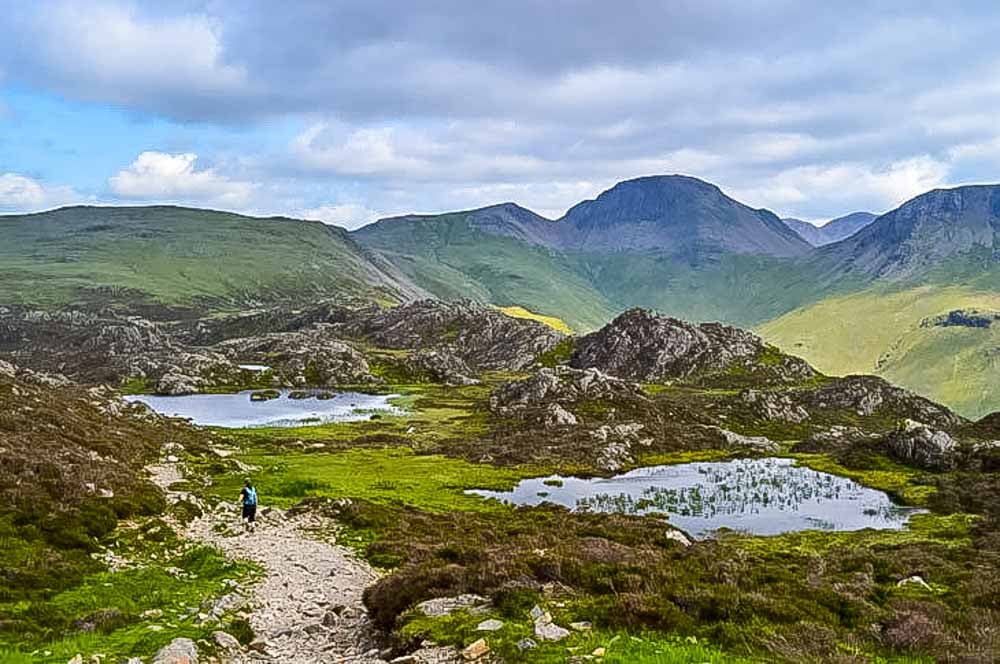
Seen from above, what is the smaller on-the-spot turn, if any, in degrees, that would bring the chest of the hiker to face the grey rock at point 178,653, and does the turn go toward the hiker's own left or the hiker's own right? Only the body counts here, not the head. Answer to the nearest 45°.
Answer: approximately 180°

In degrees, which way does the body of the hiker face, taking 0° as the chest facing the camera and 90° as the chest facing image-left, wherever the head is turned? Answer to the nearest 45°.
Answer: approximately 180°

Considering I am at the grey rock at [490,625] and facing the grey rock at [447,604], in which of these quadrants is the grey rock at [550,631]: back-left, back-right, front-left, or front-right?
back-right

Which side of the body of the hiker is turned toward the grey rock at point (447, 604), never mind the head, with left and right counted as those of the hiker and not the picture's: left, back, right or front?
back

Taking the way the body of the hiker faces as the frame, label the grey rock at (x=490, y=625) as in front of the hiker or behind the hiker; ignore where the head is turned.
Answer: behind
